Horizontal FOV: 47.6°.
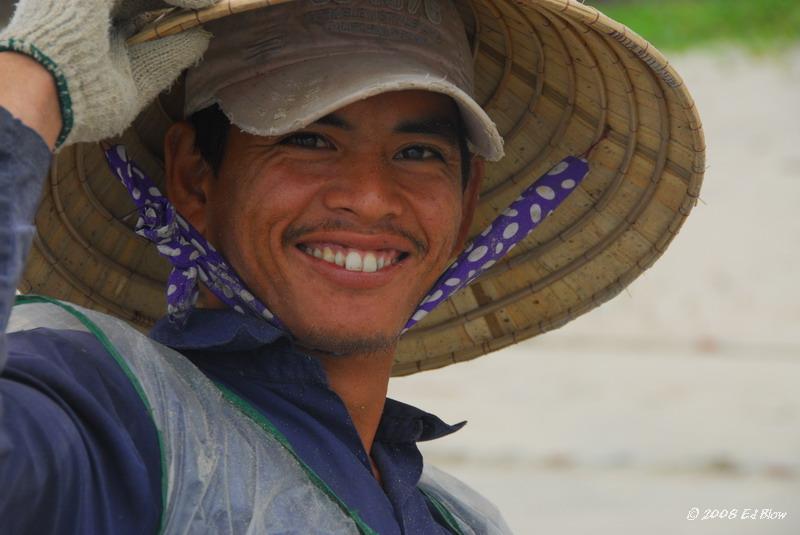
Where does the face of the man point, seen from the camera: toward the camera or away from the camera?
toward the camera

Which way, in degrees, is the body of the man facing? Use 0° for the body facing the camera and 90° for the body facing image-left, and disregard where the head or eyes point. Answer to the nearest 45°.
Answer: approximately 315°
